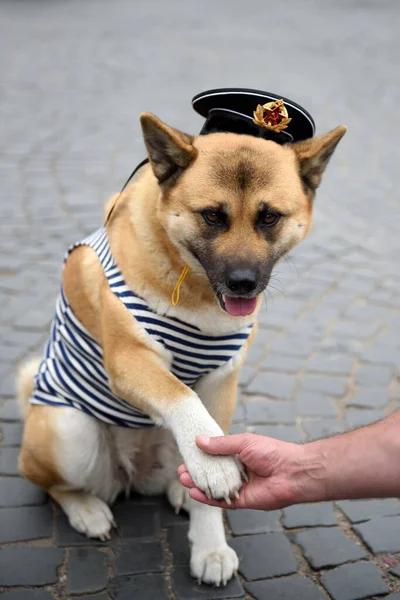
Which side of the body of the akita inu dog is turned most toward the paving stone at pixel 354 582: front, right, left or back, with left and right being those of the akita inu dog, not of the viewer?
front

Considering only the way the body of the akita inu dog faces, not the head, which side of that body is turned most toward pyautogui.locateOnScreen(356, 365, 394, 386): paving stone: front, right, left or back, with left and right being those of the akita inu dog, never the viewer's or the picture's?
left

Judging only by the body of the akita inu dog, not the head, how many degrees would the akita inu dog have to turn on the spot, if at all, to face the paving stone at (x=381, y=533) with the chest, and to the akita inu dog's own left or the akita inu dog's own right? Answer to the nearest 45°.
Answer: approximately 45° to the akita inu dog's own left

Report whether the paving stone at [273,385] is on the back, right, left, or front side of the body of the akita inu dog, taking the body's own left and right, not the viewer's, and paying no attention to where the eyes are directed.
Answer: left

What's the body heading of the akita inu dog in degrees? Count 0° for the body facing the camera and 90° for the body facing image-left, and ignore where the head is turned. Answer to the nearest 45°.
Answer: approximately 315°

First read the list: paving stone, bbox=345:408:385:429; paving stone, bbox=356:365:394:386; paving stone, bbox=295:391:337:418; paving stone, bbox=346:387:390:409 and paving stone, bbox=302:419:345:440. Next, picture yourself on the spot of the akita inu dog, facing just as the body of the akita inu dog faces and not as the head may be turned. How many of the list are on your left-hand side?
5

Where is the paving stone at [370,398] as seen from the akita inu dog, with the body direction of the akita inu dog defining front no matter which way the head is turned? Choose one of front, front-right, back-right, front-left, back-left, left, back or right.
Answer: left

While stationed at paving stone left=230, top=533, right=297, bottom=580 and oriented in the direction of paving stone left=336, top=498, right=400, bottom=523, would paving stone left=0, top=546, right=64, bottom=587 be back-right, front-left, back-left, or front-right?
back-left

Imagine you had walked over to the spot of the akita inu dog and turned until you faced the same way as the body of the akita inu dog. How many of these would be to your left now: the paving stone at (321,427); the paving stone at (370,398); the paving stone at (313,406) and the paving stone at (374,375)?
4
